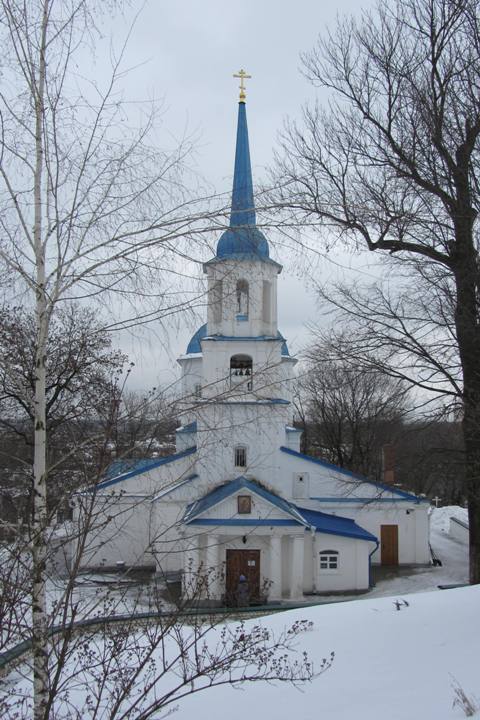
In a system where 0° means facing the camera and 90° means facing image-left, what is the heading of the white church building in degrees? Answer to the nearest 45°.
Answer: approximately 0°

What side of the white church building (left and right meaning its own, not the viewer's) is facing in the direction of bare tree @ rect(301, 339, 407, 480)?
back
